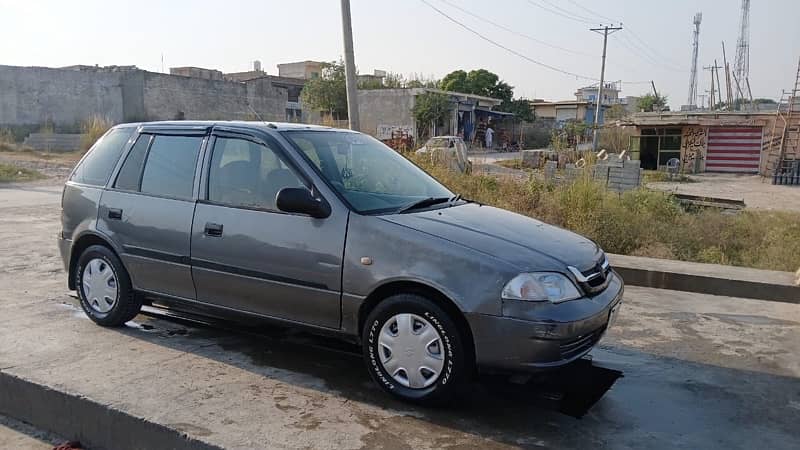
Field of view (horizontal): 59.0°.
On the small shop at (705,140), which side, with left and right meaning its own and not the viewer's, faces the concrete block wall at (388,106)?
right

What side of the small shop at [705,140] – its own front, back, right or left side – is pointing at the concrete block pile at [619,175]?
front

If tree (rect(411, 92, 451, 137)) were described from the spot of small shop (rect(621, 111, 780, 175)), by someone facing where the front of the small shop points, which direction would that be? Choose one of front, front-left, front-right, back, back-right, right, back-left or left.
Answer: right

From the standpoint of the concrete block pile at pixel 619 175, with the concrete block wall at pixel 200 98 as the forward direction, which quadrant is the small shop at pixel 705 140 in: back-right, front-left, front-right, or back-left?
front-right

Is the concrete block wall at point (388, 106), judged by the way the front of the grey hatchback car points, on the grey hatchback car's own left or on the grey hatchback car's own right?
on the grey hatchback car's own left

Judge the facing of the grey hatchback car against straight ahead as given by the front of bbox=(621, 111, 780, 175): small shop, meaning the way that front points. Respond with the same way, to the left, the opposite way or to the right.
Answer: to the left

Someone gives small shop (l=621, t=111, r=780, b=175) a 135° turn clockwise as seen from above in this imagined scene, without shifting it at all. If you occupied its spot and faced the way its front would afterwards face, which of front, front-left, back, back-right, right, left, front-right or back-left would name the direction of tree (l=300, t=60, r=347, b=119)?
front-left

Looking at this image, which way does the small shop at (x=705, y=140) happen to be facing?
toward the camera

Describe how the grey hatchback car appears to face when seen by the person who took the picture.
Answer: facing the viewer and to the right of the viewer

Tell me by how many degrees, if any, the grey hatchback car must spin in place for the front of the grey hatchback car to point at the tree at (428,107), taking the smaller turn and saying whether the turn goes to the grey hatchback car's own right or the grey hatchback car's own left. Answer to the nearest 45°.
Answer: approximately 135° to the grey hatchback car's own left

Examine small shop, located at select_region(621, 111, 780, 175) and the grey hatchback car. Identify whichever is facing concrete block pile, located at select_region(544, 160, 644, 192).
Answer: the small shop

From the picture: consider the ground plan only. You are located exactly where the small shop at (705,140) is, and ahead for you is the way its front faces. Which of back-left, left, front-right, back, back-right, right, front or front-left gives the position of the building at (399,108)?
right

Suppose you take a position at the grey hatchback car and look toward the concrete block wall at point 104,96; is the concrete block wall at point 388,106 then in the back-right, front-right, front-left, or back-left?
front-right

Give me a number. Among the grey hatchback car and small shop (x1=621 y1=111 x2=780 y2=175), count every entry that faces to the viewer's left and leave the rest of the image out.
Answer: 0
